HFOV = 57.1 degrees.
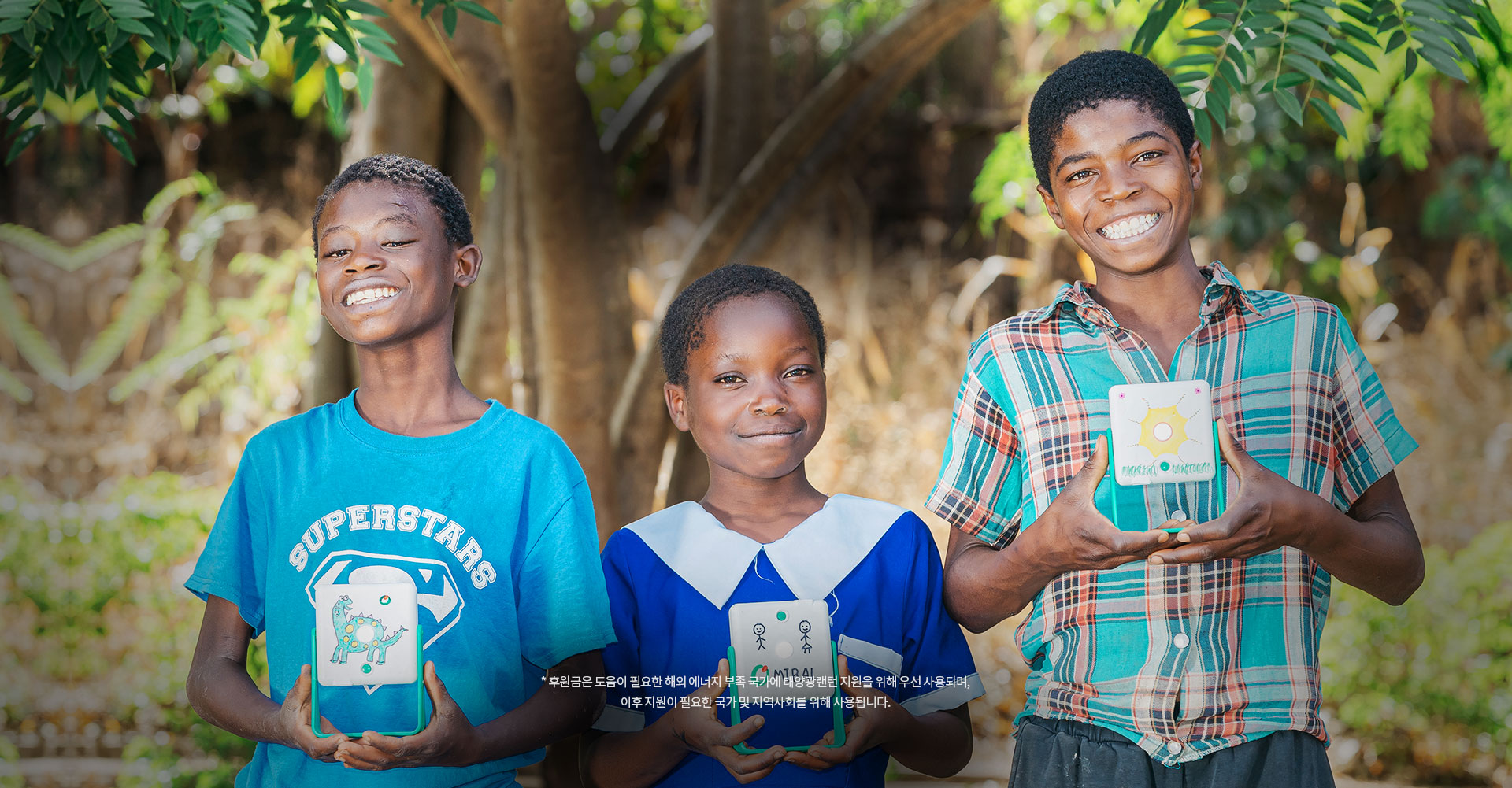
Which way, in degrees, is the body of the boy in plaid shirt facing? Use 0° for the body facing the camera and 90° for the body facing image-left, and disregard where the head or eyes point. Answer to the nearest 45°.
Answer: approximately 0°

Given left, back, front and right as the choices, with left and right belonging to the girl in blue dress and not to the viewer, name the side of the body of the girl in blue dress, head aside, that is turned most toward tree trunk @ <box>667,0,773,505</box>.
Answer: back

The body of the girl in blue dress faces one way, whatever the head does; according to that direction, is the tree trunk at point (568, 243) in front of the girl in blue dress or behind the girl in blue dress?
behind

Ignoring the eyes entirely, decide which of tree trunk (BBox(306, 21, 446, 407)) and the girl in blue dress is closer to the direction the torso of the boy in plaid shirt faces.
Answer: the girl in blue dress

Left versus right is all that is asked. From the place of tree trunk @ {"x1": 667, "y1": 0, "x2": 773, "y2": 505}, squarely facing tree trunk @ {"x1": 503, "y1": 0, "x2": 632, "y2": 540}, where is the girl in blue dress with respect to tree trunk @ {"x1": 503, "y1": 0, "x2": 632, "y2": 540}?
left

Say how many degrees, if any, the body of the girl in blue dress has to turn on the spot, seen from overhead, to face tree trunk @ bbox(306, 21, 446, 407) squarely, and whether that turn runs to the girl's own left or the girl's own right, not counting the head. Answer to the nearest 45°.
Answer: approximately 135° to the girl's own right

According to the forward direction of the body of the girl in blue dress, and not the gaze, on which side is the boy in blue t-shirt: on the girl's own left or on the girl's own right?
on the girl's own right
